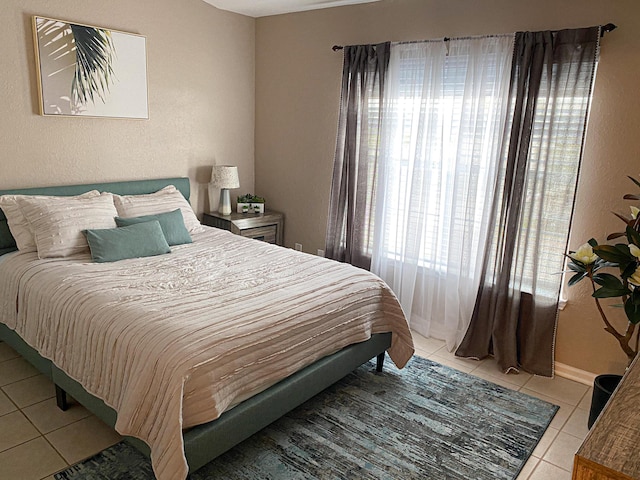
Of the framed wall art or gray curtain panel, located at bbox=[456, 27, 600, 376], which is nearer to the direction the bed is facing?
the gray curtain panel

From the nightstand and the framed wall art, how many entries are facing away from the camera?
0

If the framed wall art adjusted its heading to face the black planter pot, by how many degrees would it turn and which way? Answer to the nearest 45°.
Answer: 0° — it already faces it

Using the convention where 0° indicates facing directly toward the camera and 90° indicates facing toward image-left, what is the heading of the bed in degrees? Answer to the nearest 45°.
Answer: approximately 315°

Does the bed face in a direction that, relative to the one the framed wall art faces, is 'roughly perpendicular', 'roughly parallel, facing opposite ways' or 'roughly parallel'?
roughly parallel

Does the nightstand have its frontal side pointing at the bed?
no

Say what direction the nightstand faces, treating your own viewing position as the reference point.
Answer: facing the viewer and to the right of the viewer

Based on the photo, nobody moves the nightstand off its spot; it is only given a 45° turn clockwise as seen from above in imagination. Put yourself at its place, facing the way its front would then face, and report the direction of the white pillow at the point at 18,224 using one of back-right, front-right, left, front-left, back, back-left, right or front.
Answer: front-right

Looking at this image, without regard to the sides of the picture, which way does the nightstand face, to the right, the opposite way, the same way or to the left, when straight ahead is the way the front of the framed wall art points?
the same way

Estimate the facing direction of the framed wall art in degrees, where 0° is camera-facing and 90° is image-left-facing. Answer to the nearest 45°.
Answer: approximately 315°

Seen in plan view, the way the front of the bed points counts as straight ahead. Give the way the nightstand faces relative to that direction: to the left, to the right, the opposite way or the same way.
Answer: the same way
